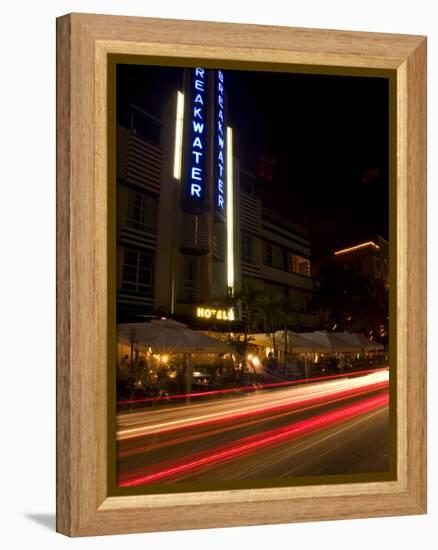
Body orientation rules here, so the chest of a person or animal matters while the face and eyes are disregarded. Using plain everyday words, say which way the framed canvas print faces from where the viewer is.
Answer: facing the viewer and to the right of the viewer
